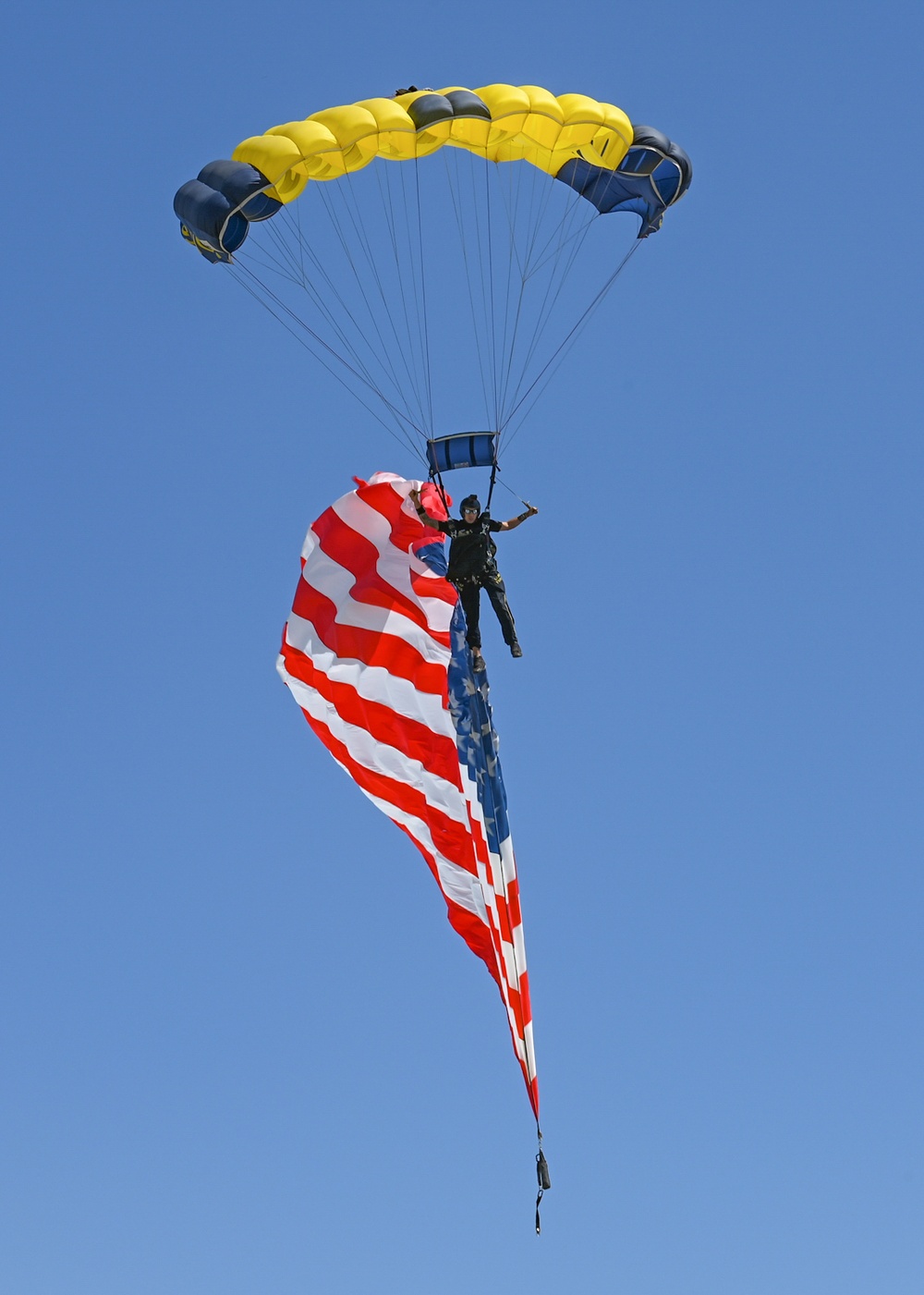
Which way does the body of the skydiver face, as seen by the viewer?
toward the camera
